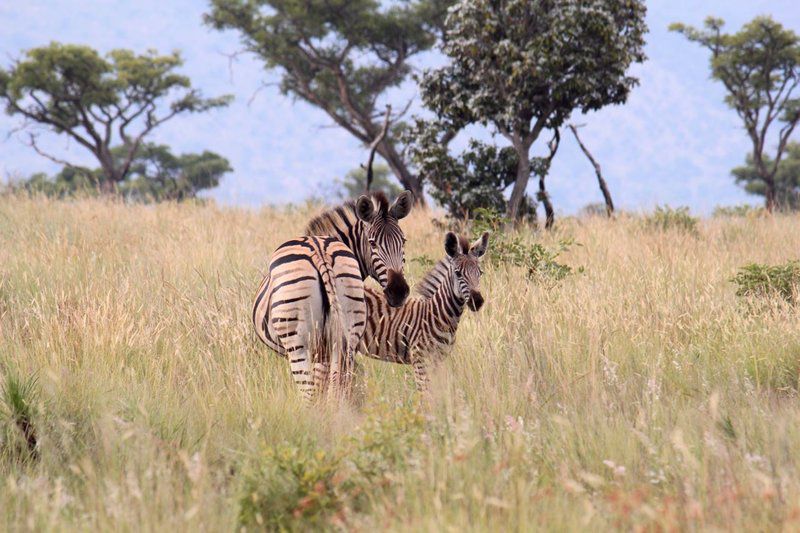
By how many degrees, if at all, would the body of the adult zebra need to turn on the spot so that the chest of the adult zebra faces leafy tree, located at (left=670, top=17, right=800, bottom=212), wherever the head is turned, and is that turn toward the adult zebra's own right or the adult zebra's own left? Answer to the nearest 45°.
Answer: approximately 45° to the adult zebra's own right

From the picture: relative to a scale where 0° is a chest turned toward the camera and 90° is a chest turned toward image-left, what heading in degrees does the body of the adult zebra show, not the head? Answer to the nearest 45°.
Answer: approximately 180°

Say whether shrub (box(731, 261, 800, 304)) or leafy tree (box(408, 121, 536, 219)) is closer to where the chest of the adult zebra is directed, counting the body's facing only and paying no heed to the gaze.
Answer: the leafy tree

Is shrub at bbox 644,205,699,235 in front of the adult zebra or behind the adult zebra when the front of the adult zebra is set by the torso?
in front

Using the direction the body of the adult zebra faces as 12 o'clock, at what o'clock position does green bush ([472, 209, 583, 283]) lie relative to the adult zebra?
The green bush is roughly at 1 o'clock from the adult zebra.

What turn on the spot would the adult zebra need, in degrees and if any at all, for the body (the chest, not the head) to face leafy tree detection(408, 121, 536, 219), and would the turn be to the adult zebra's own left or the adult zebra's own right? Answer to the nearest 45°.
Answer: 0° — it already faces it

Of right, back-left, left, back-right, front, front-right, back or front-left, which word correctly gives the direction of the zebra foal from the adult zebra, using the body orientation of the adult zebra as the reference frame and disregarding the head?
front-right
